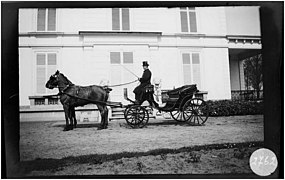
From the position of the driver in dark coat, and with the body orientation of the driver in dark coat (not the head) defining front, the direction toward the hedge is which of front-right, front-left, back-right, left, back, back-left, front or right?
back

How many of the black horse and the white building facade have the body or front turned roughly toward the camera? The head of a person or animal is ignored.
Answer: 1

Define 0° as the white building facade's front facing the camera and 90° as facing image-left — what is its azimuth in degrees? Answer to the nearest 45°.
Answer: approximately 0°

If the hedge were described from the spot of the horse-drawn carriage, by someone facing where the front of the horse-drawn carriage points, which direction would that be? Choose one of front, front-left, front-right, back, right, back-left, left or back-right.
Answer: back

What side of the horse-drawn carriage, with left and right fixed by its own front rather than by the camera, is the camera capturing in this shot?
left

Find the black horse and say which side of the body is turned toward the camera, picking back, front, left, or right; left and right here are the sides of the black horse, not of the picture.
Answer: left

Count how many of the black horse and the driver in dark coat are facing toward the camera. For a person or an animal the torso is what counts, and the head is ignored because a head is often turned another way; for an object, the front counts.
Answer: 0

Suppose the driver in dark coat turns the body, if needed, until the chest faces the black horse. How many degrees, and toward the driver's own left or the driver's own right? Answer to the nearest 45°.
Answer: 0° — they already face it

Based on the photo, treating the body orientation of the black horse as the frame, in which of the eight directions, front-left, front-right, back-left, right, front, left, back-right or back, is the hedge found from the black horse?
back

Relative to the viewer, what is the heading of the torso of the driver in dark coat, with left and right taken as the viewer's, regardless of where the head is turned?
facing to the left of the viewer

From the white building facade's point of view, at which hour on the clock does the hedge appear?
The hedge is roughly at 9 o'clock from the white building facade.

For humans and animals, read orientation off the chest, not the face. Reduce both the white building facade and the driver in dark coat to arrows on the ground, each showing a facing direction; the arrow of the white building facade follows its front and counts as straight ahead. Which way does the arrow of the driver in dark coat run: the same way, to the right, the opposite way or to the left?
to the right

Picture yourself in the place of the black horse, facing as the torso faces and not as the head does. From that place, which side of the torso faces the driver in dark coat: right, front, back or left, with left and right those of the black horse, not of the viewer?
back
